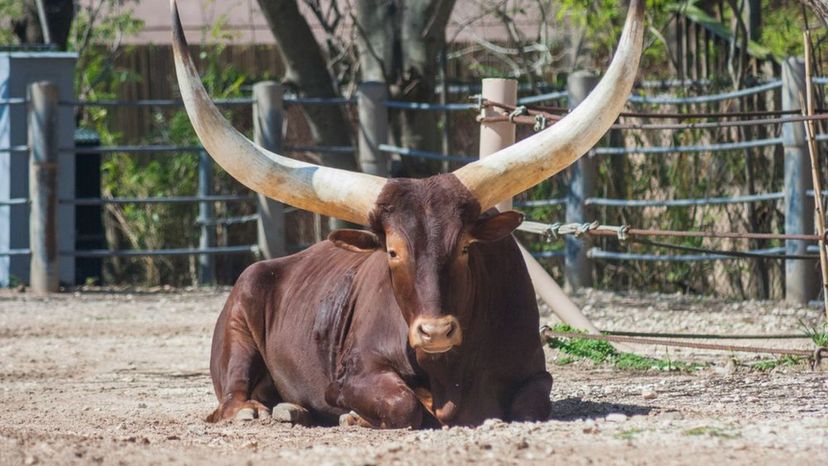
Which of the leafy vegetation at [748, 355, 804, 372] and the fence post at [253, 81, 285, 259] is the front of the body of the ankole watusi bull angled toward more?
the leafy vegetation

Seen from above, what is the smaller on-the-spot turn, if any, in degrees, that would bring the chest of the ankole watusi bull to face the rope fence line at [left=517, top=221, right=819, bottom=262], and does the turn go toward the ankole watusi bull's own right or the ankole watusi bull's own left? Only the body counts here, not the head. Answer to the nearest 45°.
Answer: approximately 90° to the ankole watusi bull's own left

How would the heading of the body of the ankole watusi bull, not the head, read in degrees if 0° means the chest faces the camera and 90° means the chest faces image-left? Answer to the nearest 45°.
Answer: approximately 315°

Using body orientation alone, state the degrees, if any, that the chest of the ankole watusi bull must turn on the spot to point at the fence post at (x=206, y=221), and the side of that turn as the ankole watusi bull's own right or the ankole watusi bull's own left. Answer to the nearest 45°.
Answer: approximately 135° to the ankole watusi bull's own left

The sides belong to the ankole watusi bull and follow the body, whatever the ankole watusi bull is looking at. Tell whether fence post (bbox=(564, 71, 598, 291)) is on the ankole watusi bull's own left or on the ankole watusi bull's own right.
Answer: on the ankole watusi bull's own left

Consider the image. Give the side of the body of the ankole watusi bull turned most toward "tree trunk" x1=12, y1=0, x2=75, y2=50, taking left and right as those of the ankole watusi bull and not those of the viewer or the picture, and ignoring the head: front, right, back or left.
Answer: back

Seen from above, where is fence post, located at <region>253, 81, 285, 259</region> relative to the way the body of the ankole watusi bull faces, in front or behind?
behind

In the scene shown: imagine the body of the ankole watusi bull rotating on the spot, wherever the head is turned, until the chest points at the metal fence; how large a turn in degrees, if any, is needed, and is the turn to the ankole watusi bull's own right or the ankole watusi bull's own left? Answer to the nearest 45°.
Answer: approximately 135° to the ankole watusi bull's own left

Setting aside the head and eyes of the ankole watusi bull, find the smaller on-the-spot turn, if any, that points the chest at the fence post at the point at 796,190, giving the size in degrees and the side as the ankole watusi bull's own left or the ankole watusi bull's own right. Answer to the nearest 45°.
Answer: approximately 90° to the ankole watusi bull's own left

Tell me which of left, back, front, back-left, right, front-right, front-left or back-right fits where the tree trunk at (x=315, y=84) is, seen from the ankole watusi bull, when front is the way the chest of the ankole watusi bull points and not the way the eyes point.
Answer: back-left

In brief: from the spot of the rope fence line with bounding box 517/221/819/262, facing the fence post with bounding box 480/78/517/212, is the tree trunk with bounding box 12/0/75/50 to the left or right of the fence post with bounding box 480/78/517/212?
right

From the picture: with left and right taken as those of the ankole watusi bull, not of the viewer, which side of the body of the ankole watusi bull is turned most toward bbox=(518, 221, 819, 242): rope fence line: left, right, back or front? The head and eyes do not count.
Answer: left
